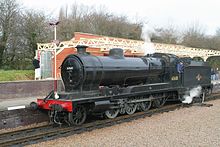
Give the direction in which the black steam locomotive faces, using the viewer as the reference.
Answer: facing the viewer and to the left of the viewer

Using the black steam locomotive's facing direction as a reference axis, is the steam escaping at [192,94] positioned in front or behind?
behind
